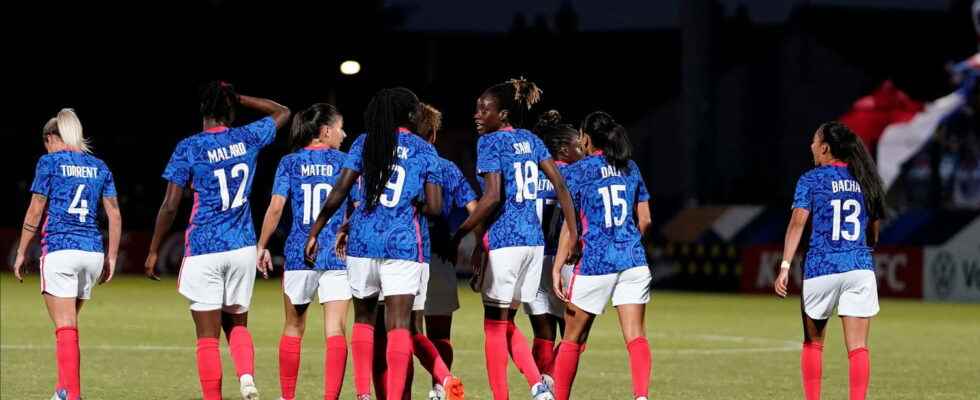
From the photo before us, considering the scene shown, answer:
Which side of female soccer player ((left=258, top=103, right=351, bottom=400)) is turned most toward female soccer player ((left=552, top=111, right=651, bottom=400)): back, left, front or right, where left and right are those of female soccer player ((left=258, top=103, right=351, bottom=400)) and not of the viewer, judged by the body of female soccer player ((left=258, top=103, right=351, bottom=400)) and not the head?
right

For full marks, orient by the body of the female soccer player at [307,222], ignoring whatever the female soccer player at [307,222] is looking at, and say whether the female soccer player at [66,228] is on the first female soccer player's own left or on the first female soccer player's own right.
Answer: on the first female soccer player's own left

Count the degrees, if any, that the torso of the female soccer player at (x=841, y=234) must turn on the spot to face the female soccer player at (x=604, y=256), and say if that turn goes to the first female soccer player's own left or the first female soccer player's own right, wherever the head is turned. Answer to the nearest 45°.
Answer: approximately 45° to the first female soccer player's own left

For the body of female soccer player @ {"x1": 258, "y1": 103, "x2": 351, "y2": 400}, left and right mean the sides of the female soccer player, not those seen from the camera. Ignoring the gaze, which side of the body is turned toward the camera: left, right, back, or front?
back

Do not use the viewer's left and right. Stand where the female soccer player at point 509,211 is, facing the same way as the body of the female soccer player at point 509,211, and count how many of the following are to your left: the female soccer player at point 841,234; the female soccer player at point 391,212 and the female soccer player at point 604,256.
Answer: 1

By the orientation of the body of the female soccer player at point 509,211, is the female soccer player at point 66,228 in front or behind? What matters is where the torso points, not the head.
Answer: in front

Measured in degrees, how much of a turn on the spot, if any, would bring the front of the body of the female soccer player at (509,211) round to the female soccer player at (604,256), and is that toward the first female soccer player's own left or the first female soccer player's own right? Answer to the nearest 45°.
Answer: approximately 135° to the first female soccer player's own right

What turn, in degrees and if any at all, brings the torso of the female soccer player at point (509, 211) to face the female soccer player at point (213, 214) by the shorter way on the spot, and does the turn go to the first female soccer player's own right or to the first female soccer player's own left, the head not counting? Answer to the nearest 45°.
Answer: approximately 45° to the first female soccer player's own left

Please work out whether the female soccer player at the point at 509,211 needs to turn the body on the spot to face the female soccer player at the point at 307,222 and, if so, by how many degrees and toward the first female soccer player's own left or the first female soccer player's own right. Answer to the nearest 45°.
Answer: approximately 45° to the first female soccer player's own left

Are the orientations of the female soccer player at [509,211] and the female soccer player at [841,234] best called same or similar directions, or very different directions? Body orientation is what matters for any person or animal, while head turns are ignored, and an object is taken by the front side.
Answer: same or similar directions

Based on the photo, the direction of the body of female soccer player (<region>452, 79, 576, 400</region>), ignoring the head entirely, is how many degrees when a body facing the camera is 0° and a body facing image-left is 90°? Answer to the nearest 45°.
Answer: approximately 135°

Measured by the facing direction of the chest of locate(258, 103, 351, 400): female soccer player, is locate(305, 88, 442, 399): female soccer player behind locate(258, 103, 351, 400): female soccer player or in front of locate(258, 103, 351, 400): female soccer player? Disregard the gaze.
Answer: behind

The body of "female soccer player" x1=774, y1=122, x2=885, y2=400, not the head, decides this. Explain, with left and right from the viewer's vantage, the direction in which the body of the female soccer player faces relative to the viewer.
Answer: facing away from the viewer and to the left of the viewer

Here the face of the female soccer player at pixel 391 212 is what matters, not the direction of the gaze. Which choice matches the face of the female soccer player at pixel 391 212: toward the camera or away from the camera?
away from the camera

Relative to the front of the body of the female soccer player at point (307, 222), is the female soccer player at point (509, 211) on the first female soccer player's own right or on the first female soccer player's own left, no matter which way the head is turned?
on the first female soccer player's own right

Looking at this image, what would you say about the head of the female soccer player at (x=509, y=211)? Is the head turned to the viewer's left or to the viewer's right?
to the viewer's left
